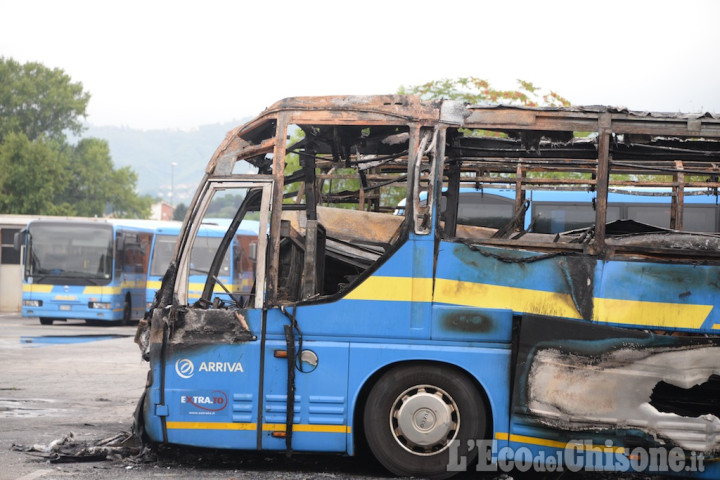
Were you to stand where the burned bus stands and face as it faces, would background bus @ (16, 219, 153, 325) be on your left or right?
on your right

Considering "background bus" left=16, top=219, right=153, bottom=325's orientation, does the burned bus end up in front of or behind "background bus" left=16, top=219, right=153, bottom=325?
in front

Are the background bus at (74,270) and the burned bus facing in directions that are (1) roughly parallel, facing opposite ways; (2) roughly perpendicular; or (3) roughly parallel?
roughly perpendicular

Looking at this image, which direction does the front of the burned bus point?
to the viewer's left

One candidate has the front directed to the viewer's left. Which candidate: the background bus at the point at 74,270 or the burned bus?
the burned bus

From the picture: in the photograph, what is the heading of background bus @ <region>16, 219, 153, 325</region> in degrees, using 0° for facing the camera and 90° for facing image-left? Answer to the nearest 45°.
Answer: approximately 0°

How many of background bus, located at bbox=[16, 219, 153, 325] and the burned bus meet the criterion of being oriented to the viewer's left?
1
